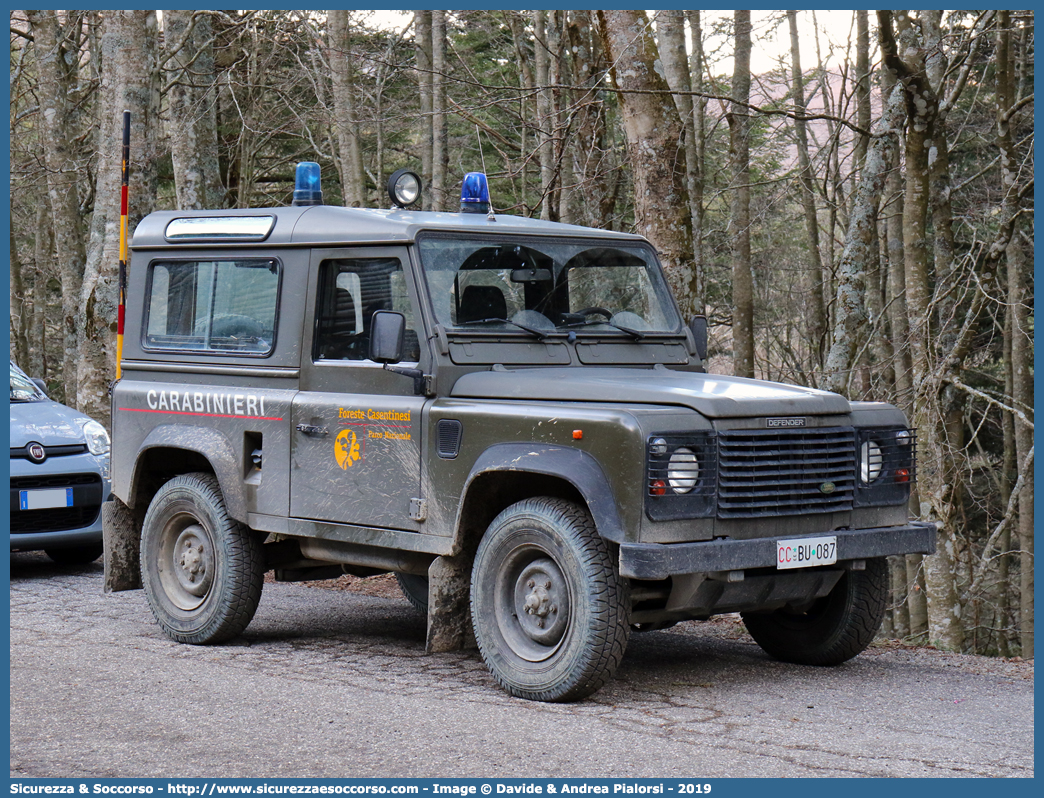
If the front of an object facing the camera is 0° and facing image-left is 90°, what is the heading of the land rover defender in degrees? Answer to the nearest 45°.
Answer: approximately 315°

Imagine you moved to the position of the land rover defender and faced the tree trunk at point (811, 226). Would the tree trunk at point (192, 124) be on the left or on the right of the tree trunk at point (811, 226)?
left

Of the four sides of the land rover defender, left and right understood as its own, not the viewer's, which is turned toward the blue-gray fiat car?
back

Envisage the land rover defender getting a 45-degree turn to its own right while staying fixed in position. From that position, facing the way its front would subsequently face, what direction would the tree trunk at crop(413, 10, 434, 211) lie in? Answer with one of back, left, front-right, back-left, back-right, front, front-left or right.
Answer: back

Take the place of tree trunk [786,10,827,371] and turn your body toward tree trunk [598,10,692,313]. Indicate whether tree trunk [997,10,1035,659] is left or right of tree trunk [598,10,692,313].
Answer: left

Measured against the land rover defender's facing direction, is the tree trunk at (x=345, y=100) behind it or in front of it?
behind

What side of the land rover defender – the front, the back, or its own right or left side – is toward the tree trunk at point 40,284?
back

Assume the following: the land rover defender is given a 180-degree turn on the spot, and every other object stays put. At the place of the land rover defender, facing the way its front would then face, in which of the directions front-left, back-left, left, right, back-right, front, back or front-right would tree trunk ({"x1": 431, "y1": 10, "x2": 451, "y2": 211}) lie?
front-right

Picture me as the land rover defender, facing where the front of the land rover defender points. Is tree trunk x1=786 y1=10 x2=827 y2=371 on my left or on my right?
on my left

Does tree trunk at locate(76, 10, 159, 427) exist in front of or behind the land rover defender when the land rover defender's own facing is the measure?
behind

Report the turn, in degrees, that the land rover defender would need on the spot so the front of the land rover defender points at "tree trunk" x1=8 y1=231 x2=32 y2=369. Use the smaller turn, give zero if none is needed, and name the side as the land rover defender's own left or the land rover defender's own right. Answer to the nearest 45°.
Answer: approximately 180°

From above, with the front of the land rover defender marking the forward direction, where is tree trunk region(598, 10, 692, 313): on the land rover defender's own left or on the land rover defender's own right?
on the land rover defender's own left
